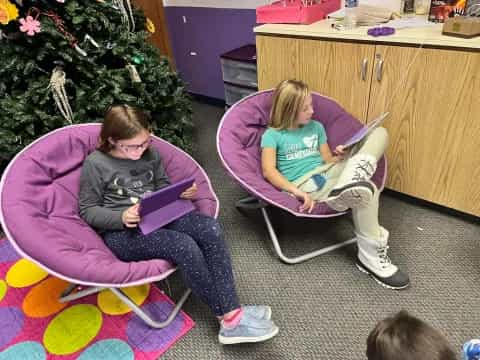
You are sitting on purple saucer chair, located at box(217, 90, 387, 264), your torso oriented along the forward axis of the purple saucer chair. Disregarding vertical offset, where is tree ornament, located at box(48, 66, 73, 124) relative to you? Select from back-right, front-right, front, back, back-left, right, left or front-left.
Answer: back-right

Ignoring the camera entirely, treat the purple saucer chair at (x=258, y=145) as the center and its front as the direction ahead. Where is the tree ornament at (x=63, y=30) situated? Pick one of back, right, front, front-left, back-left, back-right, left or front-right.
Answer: back-right

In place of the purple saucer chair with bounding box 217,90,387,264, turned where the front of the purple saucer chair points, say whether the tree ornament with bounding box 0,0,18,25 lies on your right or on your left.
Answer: on your right

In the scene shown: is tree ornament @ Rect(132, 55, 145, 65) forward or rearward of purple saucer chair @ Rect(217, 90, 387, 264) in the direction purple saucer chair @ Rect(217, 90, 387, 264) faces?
rearward

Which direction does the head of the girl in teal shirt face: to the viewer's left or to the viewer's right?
to the viewer's right

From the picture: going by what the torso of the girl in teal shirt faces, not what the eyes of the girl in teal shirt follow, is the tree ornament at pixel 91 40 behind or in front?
behind

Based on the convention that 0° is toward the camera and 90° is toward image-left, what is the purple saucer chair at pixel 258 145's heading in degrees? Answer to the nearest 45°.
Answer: approximately 315°

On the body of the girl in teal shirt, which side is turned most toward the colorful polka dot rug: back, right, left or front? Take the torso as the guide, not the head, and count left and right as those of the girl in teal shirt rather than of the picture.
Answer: right

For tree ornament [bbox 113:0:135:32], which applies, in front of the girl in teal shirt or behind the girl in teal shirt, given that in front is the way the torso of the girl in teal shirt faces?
behind

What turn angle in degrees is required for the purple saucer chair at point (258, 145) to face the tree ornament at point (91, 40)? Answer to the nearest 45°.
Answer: approximately 135° to its right

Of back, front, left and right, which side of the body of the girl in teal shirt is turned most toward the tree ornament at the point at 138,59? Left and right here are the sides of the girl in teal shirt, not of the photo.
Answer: back

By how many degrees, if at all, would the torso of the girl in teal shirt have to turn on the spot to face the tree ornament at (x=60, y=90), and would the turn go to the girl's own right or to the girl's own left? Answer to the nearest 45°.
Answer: approximately 135° to the girl's own right
